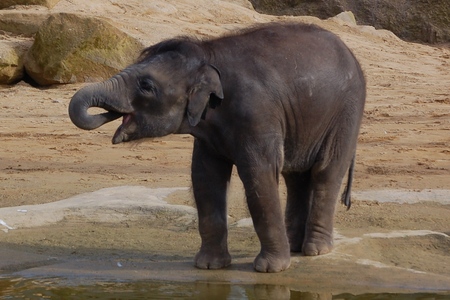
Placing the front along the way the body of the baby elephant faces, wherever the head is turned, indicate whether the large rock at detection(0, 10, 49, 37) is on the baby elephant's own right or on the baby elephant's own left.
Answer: on the baby elephant's own right

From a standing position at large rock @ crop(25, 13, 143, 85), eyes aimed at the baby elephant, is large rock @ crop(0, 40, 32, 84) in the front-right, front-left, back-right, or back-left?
back-right

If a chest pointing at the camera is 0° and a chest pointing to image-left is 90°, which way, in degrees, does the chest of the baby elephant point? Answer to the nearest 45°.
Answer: approximately 45°

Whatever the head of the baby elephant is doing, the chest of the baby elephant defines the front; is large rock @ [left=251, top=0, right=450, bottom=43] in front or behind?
behind

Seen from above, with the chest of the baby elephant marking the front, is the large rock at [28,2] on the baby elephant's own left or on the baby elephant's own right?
on the baby elephant's own right

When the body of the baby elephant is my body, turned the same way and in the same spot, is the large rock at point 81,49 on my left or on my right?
on my right
